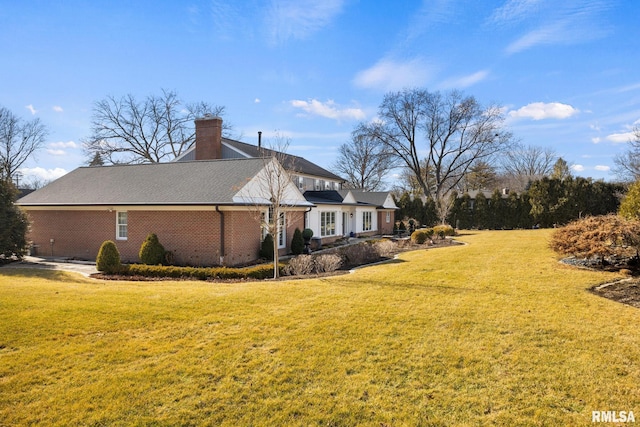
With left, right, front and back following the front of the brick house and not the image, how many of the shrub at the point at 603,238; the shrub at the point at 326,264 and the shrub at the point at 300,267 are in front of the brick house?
3

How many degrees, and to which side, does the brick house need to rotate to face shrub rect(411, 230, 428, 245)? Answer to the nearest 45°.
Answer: approximately 45° to its left

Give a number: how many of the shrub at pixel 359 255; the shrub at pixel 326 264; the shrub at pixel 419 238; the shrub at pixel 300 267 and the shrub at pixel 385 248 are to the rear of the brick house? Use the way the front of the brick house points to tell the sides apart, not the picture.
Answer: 0

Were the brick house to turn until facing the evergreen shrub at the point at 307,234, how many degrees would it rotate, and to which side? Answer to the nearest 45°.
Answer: approximately 45° to its left

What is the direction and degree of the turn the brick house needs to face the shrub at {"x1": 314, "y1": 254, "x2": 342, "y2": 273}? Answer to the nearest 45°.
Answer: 0° — it already faces it

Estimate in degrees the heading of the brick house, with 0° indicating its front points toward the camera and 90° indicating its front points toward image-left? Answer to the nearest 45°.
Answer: approximately 315°

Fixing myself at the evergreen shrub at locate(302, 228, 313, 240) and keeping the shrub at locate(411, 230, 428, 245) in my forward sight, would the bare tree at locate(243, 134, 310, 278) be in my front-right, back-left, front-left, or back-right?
back-right

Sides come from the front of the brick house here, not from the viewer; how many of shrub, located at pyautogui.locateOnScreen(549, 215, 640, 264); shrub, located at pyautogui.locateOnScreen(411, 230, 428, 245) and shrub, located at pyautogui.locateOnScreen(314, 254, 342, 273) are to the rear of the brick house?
0

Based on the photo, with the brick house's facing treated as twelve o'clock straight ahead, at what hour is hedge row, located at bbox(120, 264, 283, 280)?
The hedge row is roughly at 1 o'clock from the brick house.

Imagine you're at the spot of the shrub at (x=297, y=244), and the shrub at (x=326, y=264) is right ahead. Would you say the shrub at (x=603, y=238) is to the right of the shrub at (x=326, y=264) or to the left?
left

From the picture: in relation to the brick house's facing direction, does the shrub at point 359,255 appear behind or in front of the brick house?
in front

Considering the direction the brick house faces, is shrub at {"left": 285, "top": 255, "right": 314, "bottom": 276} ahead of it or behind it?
ahead
